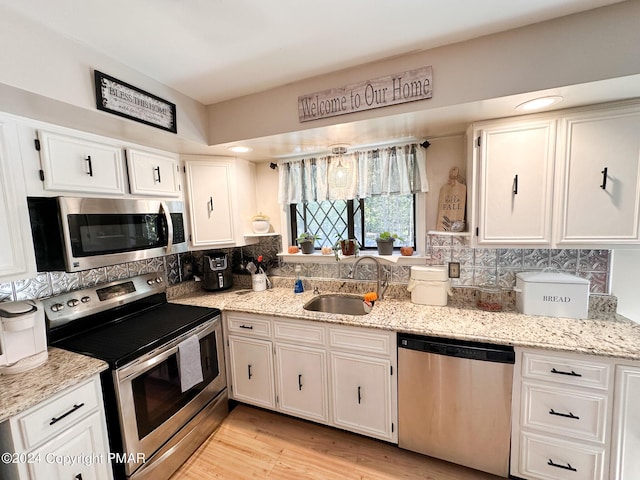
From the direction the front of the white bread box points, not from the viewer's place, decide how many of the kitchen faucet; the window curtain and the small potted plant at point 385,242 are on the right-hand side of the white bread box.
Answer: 3

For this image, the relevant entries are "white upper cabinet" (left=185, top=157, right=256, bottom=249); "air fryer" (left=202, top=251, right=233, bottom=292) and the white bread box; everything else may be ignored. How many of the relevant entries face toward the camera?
3

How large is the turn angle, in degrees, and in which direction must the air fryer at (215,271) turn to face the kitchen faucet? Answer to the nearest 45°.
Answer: approximately 45° to its left

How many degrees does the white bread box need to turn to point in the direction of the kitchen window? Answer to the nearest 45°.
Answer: approximately 90° to its right

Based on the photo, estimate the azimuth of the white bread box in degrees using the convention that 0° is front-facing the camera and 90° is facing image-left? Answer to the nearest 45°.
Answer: approximately 0°

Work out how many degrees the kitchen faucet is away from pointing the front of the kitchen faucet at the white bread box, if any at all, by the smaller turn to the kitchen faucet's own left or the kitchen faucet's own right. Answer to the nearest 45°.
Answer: approximately 135° to the kitchen faucet's own left

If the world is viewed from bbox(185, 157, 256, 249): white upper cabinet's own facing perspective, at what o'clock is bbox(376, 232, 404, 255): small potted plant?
The small potted plant is roughly at 10 o'clock from the white upper cabinet.

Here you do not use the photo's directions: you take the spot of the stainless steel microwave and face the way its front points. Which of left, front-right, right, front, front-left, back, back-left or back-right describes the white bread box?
front

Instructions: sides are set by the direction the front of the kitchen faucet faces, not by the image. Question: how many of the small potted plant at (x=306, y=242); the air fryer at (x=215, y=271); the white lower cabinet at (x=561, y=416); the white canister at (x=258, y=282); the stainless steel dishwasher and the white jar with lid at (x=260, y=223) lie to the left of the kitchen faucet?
2

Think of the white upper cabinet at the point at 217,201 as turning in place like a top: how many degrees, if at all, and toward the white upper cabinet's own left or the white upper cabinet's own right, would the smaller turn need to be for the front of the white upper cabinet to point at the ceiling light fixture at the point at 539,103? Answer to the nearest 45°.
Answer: approximately 45° to the white upper cabinet's own left

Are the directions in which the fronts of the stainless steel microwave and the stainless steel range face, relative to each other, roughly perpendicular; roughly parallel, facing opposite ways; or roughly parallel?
roughly parallel

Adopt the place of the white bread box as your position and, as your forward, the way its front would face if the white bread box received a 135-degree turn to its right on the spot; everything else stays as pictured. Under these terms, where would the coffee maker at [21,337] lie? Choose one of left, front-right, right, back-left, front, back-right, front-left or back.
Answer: left

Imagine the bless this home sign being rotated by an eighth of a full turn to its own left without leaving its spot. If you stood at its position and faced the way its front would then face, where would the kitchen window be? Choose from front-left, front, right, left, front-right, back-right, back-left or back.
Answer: front

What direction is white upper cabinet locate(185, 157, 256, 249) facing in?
toward the camera
